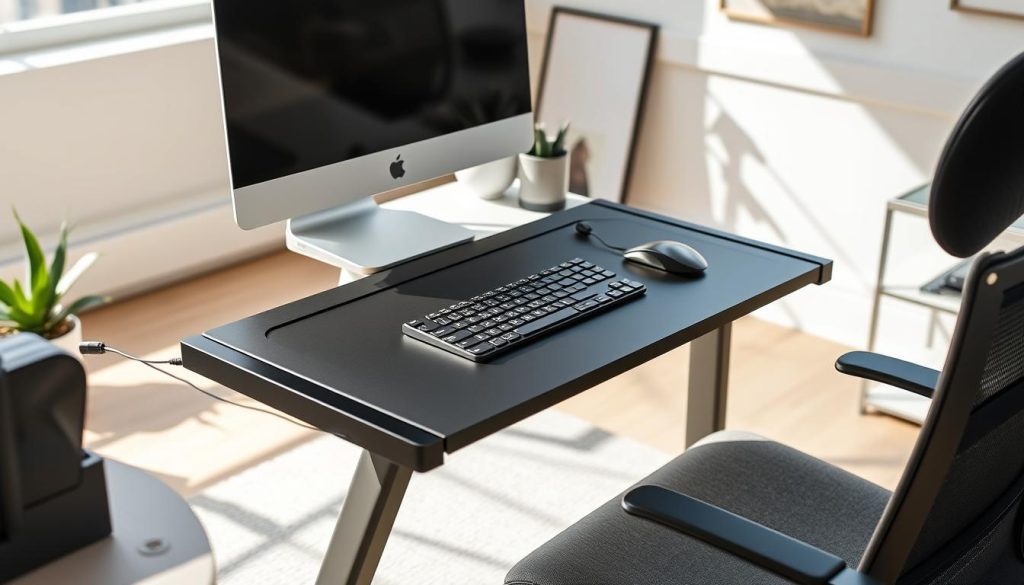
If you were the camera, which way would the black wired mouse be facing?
facing away from the viewer and to the left of the viewer

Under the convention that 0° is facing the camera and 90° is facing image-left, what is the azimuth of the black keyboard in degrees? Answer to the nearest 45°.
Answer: approximately 315°

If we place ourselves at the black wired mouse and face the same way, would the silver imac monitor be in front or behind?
in front

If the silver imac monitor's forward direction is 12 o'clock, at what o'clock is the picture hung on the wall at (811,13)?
The picture hung on the wall is roughly at 9 o'clock from the silver imac monitor.

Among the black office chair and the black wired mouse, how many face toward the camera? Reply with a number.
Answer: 0

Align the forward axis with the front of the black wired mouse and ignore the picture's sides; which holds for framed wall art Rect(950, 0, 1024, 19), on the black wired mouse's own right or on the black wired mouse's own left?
on the black wired mouse's own right

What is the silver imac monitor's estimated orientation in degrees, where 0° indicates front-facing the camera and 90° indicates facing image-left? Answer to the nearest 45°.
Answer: approximately 315°

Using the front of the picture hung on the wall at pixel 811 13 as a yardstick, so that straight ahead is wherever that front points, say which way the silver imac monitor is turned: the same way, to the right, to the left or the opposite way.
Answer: to the left

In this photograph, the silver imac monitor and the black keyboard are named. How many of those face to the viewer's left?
0
